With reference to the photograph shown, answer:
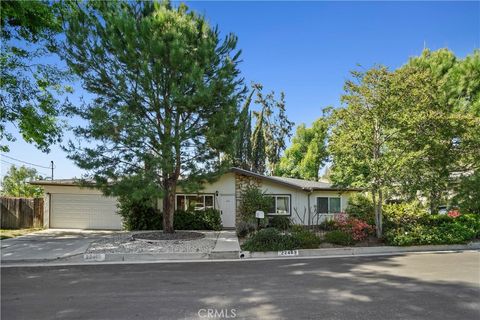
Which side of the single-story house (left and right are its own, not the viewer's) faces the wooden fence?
right

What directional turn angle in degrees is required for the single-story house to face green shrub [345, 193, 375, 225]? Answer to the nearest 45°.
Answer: approximately 90° to its left

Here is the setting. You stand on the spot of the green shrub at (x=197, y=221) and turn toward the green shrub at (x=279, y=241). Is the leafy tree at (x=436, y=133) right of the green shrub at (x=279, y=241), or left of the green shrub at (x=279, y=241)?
left

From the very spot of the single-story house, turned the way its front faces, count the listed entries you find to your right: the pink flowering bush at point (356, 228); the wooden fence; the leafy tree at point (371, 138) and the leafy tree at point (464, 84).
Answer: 1

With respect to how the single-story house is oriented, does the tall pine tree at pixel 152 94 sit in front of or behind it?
in front

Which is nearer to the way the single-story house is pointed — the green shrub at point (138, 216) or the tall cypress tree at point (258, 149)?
the green shrub

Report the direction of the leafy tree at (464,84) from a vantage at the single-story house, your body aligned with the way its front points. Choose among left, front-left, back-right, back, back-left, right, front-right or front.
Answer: left

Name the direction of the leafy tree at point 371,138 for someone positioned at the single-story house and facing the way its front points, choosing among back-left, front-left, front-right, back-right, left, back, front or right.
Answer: front-left

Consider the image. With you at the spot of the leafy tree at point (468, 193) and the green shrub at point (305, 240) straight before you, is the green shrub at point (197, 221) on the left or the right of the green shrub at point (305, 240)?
right

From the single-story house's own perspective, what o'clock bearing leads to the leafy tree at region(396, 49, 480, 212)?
The leafy tree is roughly at 10 o'clock from the single-story house.

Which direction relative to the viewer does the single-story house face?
toward the camera
